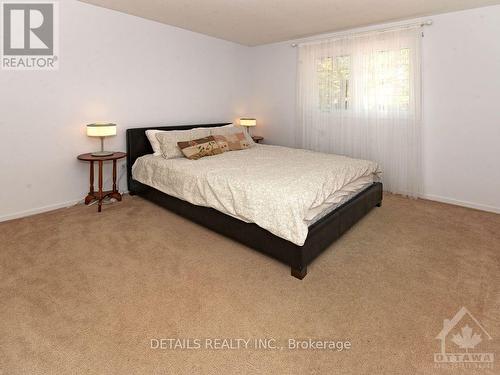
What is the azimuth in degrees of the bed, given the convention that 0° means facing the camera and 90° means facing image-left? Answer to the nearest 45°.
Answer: approximately 315°
